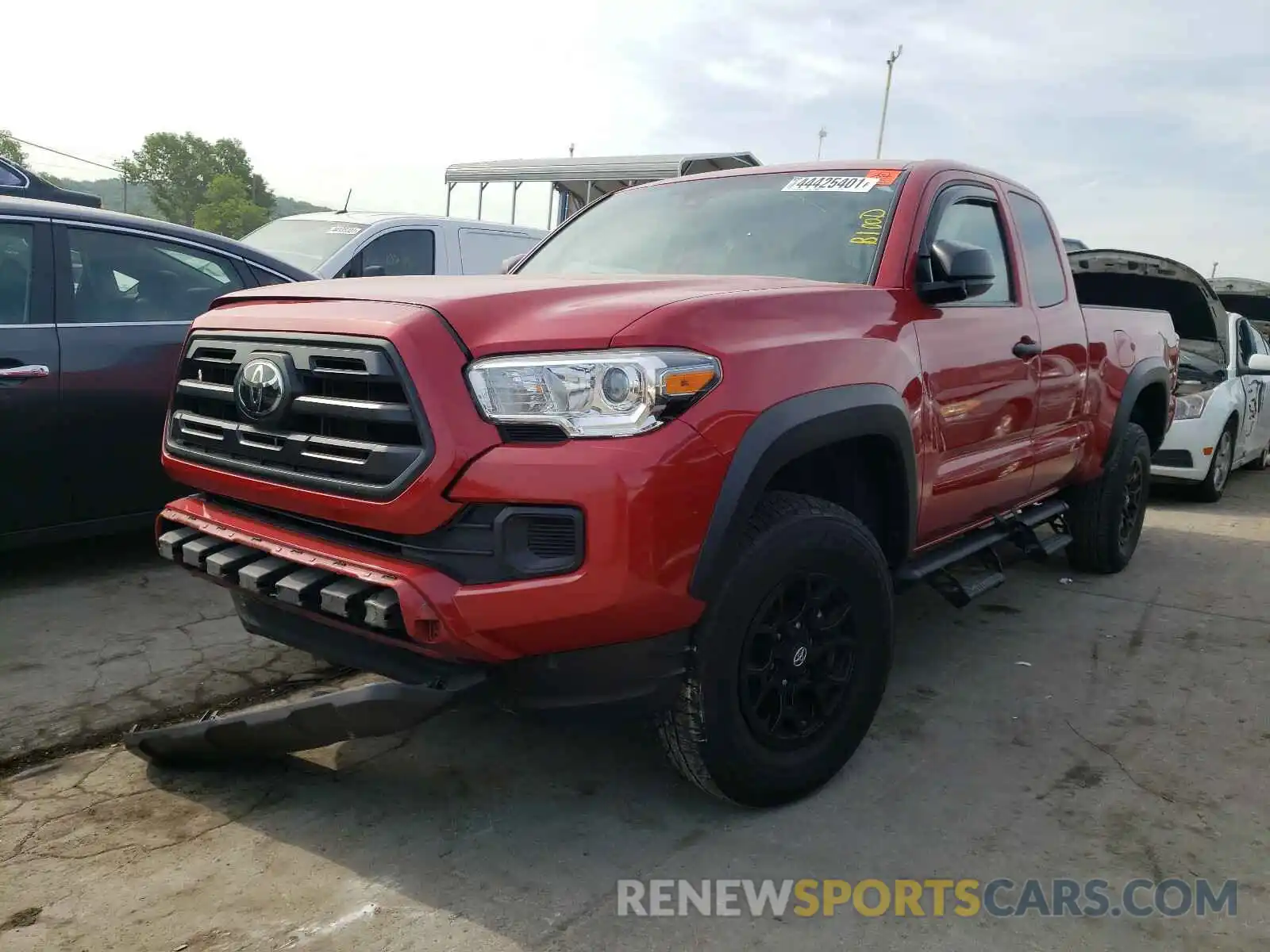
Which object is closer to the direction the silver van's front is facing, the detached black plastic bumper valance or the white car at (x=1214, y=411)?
the detached black plastic bumper valance

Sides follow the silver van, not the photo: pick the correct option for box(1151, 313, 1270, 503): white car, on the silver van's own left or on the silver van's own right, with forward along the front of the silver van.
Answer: on the silver van's own left

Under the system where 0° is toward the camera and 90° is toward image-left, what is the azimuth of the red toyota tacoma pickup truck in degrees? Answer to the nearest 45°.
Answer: approximately 45°

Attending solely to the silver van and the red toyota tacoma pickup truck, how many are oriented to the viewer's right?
0

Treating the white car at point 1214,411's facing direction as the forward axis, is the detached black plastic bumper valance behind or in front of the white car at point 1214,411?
in front

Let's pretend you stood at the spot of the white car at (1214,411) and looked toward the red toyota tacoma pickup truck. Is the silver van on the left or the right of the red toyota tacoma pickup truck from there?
right

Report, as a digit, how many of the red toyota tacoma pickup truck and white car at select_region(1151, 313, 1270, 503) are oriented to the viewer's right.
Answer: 0

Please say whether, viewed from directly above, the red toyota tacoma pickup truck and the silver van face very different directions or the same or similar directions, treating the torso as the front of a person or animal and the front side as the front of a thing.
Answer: same or similar directions

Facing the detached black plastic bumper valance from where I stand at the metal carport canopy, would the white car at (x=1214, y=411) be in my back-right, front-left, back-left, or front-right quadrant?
front-left

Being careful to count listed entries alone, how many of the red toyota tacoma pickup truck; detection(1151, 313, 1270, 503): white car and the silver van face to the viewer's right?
0

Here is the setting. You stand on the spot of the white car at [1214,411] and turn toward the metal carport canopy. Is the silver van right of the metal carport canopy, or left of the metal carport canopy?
left

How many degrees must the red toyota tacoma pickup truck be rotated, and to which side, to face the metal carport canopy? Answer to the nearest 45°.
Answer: approximately 135° to its right

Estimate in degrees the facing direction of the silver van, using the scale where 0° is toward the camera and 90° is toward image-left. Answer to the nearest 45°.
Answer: approximately 45°

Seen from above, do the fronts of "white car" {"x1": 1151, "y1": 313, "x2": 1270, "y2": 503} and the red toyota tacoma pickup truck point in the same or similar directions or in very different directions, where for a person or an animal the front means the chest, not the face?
same or similar directions

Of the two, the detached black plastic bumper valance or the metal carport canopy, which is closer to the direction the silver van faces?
the detached black plastic bumper valance
